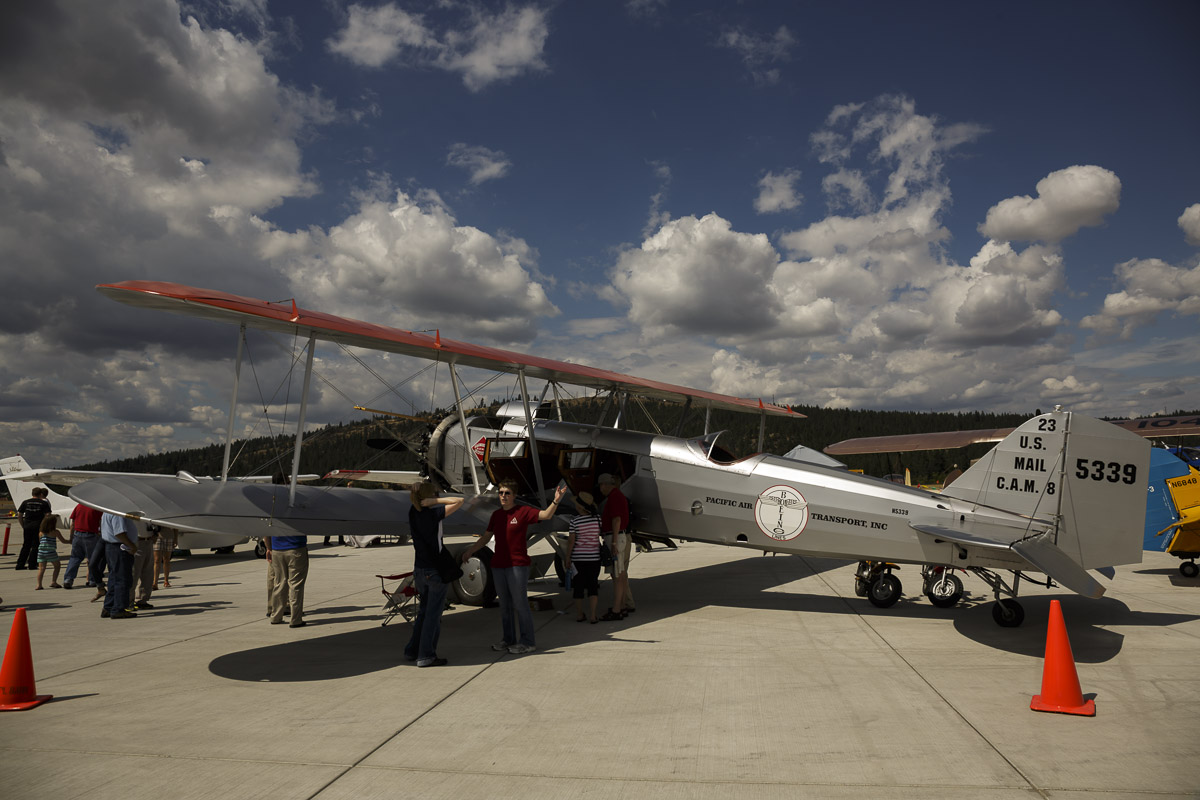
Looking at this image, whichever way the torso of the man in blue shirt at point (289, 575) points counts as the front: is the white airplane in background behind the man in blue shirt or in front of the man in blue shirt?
in front

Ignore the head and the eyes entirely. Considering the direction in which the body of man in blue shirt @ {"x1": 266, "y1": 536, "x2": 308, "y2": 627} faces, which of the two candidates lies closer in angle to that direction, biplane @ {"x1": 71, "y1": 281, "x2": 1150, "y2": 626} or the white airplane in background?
the white airplane in background

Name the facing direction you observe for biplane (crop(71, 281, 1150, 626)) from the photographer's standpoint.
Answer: facing away from the viewer and to the left of the viewer

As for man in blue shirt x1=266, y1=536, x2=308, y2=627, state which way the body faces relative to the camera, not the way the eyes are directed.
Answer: away from the camera

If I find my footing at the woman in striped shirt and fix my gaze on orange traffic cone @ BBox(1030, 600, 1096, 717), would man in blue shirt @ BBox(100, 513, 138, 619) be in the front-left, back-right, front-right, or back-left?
back-right

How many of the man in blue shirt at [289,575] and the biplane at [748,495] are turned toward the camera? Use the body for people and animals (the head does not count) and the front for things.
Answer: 0

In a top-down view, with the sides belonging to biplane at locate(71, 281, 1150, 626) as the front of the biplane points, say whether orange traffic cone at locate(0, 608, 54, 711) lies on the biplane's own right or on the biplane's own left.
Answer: on the biplane's own left

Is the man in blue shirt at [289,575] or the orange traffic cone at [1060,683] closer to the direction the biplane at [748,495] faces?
the man in blue shirt
